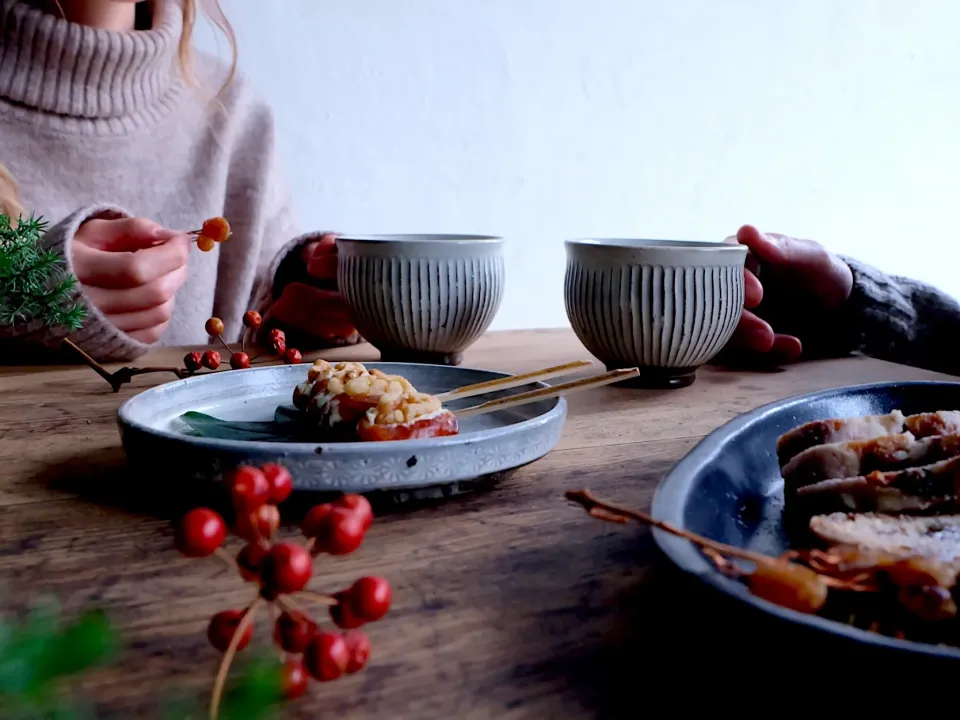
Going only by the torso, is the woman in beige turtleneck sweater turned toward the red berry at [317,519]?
yes

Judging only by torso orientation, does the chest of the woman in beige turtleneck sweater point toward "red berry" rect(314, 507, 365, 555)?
yes

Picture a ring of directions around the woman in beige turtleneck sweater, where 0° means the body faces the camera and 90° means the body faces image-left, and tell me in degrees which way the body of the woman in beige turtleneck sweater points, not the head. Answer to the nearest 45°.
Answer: approximately 0°

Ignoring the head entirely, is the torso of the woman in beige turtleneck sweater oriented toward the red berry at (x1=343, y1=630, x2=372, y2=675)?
yes

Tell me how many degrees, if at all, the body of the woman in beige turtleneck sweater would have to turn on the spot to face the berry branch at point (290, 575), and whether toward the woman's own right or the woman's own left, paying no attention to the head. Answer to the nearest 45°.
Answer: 0° — they already face it

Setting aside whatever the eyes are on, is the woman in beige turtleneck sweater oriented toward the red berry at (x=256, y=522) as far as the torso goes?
yes
